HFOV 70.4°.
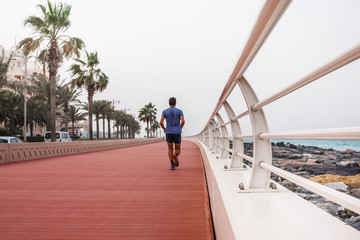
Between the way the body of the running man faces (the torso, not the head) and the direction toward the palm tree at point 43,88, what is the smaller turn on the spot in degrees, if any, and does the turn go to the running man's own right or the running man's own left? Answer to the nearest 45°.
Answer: approximately 45° to the running man's own left

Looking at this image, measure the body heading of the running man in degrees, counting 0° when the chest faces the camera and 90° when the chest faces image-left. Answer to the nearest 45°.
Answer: approximately 180°

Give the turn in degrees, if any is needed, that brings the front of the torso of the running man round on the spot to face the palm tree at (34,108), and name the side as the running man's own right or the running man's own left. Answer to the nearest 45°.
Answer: approximately 45° to the running man's own left
